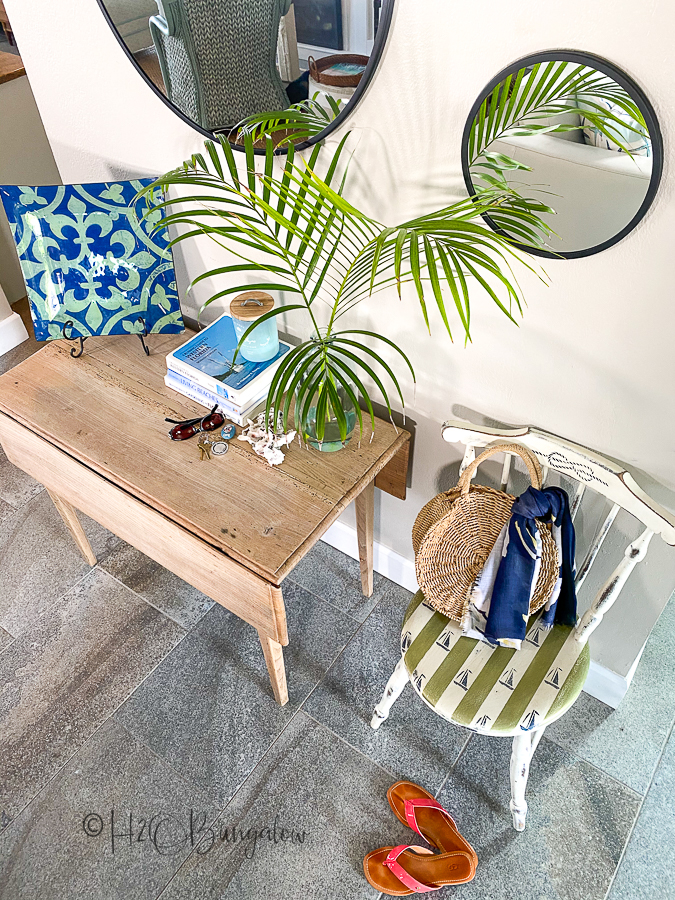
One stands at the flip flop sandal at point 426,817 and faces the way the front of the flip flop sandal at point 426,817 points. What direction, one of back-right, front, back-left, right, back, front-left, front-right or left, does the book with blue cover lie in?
front

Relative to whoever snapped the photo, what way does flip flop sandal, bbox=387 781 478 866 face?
facing away from the viewer and to the left of the viewer

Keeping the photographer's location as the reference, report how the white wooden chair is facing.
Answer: facing the viewer and to the left of the viewer

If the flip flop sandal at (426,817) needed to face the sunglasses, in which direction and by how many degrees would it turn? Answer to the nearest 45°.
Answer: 0° — it already faces it

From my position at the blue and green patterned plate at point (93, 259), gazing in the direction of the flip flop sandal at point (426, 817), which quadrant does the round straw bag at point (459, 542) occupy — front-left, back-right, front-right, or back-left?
front-left

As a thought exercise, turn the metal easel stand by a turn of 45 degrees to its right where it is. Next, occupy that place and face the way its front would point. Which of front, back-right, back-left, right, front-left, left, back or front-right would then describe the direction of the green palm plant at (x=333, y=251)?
left

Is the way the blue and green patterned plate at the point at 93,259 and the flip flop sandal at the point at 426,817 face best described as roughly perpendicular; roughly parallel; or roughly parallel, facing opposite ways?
roughly parallel, facing opposite ways

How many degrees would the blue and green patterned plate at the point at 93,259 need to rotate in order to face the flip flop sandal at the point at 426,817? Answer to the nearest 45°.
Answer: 0° — it already faces it

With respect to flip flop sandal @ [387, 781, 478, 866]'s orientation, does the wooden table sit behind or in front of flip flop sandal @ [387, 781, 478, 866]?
in front

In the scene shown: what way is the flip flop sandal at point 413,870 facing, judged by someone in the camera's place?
facing to the left of the viewer

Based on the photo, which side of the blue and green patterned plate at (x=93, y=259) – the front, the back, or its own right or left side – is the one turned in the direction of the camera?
front

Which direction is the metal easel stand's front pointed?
toward the camera

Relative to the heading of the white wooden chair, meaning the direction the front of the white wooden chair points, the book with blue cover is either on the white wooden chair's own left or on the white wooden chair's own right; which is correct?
on the white wooden chair's own right
